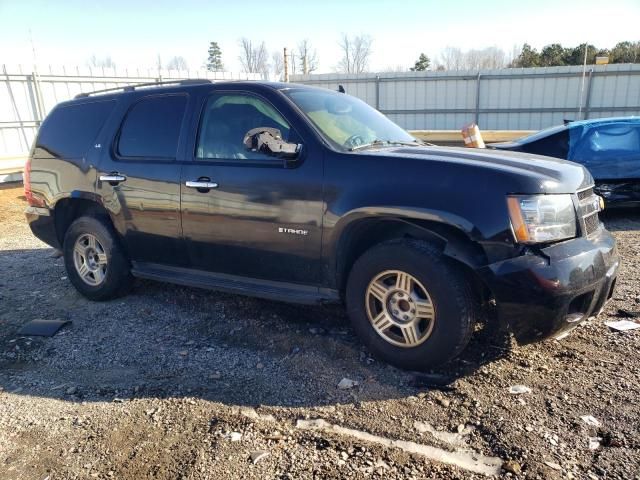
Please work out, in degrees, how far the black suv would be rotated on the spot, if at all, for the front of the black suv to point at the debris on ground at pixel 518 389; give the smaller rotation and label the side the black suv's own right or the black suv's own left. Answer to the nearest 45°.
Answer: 0° — it already faces it

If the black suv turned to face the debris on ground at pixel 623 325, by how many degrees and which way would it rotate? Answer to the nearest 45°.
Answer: approximately 45° to its left

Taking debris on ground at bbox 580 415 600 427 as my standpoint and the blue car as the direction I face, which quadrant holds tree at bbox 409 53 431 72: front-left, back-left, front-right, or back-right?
front-left

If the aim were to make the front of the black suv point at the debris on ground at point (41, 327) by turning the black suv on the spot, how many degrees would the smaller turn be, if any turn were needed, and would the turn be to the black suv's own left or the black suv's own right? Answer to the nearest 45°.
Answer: approximately 135° to the black suv's own right

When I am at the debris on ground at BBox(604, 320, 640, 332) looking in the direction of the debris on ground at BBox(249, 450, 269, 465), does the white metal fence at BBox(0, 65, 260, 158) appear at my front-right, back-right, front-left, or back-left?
front-right

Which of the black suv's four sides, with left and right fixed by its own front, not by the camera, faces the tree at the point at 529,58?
left

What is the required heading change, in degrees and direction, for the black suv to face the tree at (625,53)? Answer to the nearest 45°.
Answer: approximately 90° to its left

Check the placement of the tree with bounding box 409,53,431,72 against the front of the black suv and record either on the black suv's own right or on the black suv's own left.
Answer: on the black suv's own left

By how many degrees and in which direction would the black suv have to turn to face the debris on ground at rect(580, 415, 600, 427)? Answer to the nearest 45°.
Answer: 0° — it already faces it

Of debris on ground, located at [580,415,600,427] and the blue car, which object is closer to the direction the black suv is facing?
the debris on ground

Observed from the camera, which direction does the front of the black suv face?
facing the viewer and to the right of the viewer

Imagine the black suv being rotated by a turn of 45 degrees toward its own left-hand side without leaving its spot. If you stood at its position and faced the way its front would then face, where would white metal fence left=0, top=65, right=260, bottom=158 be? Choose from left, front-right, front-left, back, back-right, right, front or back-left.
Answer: back-left

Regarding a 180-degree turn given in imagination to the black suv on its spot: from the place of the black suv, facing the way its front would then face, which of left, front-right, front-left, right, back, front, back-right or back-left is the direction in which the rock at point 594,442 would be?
back
